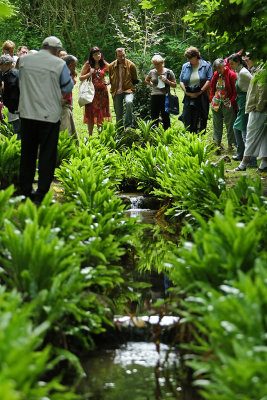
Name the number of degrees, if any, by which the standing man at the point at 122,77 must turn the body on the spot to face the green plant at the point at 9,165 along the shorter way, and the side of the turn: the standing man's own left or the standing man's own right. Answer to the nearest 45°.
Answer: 0° — they already face it

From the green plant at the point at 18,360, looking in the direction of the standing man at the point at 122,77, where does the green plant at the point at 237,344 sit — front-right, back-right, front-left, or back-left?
front-right

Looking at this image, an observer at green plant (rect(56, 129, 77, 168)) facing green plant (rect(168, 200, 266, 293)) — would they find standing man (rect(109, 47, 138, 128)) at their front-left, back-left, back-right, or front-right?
back-left

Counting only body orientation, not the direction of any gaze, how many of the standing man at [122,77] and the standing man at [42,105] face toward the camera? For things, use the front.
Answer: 1

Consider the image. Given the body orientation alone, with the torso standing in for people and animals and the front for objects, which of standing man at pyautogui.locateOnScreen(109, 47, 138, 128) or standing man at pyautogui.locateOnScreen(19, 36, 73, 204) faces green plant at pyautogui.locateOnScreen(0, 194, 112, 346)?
standing man at pyautogui.locateOnScreen(109, 47, 138, 128)

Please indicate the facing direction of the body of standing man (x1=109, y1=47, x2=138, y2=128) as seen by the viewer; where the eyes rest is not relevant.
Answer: toward the camera

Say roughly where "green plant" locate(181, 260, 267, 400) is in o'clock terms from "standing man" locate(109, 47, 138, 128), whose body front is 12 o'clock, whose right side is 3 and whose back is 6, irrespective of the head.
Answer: The green plant is roughly at 12 o'clock from the standing man.

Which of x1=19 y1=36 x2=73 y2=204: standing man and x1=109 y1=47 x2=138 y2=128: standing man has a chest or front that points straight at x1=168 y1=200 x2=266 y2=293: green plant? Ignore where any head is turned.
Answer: x1=109 y1=47 x2=138 y2=128: standing man

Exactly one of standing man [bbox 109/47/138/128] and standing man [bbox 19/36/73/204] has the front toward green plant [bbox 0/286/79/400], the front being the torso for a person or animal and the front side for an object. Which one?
standing man [bbox 109/47/138/128]

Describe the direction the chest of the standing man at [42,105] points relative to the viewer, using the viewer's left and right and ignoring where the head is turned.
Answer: facing away from the viewer and to the right of the viewer

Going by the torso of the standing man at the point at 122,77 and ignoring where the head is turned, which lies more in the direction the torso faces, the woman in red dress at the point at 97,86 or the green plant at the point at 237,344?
the green plant

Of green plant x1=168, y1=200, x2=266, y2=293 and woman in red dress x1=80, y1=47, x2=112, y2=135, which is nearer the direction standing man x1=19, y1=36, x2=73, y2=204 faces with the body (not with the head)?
the woman in red dress

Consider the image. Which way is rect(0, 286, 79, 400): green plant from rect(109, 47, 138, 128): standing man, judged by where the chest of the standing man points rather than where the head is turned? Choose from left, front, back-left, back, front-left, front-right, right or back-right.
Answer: front

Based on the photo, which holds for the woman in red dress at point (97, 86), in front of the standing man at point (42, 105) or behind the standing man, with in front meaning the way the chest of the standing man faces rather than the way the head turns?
in front

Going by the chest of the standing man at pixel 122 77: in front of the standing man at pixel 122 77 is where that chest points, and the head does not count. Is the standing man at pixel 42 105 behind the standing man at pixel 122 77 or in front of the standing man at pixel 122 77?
in front

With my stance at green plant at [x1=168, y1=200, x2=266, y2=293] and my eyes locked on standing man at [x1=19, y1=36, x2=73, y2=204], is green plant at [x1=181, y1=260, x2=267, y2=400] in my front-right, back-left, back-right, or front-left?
back-left

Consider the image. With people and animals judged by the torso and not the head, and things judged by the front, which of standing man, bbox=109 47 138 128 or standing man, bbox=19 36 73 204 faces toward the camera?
standing man, bbox=109 47 138 128
